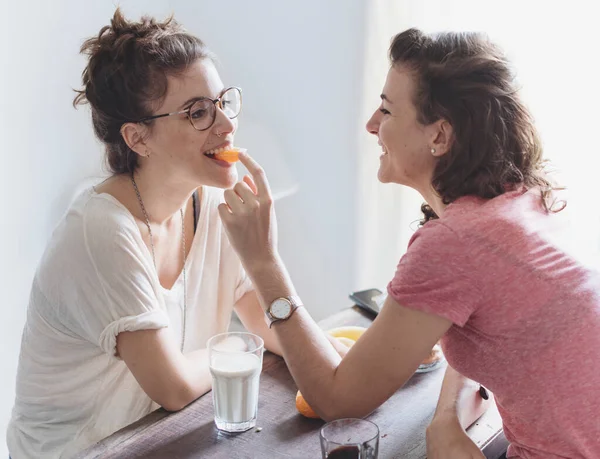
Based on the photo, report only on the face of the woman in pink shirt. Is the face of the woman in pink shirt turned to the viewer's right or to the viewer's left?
to the viewer's left

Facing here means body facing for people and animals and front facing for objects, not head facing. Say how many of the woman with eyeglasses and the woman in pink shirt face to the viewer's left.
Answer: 1

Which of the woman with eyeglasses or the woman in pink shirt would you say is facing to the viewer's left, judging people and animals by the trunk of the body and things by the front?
the woman in pink shirt

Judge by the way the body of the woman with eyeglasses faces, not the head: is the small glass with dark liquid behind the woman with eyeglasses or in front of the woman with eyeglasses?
in front

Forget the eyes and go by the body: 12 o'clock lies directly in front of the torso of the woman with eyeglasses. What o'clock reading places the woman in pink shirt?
The woman in pink shirt is roughly at 12 o'clock from the woman with eyeglasses.

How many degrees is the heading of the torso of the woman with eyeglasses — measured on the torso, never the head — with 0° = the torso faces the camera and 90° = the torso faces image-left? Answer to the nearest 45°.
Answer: approximately 315°

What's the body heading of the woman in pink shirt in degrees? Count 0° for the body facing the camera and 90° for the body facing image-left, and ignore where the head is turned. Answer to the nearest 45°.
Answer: approximately 90°

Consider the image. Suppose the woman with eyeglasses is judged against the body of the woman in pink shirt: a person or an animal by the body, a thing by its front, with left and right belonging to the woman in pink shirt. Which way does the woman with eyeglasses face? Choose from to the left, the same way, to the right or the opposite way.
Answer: the opposite way
